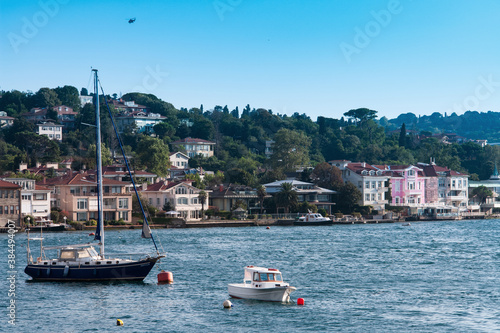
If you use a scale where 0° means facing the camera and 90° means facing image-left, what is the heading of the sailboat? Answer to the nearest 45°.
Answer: approximately 270°

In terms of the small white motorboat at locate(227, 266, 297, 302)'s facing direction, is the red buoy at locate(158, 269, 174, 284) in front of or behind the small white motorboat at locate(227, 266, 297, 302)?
behind

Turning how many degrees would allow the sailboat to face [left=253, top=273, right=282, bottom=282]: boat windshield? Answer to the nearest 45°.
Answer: approximately 45° to its right

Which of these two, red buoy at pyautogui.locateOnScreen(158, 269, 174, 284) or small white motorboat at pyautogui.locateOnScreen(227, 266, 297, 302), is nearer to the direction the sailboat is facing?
the red buoy

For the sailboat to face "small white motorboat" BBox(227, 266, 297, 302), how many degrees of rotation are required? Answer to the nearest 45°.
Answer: approximately 45° to its right

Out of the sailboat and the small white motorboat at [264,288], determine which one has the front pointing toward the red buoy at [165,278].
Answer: the sailboat
